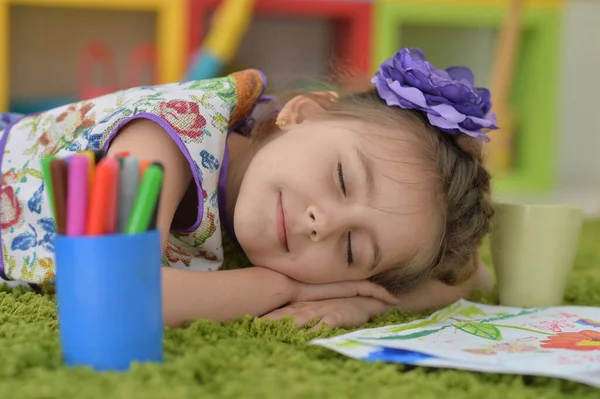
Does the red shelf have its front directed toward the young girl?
yes

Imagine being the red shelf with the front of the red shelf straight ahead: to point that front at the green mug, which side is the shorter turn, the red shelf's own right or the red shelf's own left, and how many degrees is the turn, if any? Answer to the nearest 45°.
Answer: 0° — it already faces it

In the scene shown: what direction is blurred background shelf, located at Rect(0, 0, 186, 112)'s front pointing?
toward the camera

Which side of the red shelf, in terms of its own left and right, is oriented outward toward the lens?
front

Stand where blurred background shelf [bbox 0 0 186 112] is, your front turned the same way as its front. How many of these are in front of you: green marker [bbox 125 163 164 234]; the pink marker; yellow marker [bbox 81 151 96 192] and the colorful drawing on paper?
4

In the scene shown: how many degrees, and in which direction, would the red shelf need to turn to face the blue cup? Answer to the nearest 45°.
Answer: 0° — it already faces it

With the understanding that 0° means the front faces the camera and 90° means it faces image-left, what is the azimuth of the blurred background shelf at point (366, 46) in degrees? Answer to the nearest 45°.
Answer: approximately 0°

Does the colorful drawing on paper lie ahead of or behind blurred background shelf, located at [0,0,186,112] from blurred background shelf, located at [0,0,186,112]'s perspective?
ahead

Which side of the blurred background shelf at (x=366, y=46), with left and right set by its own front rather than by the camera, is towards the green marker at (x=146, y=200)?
front

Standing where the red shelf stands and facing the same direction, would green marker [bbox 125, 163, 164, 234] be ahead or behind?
ahead

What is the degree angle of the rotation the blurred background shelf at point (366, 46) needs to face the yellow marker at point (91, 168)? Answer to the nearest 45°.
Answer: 0° — it already faces it
